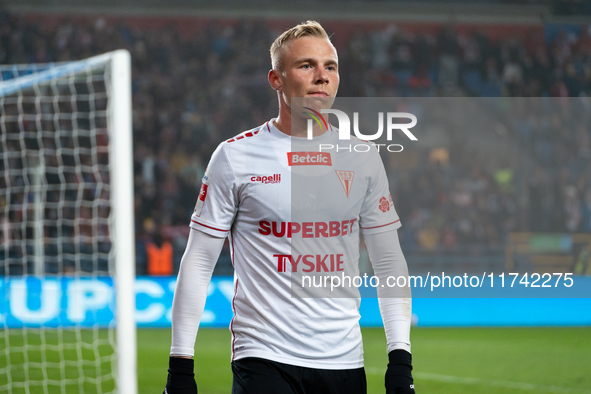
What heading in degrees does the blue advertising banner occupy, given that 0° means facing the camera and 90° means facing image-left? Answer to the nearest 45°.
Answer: approximately 0°

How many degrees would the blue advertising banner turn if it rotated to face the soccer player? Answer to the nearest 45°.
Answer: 0° — it already faces them

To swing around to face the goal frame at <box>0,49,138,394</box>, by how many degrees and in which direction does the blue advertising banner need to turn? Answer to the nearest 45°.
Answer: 0° — it already faces it
